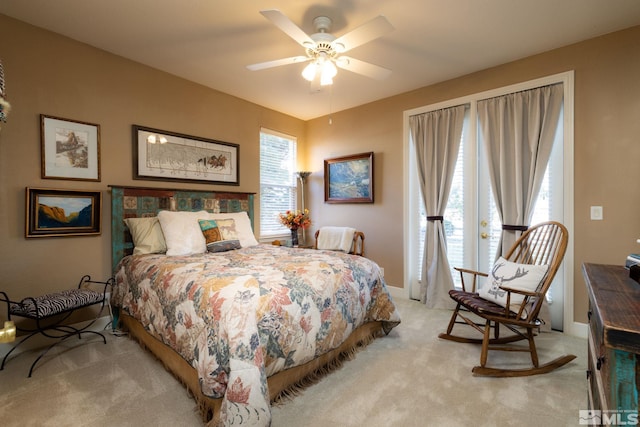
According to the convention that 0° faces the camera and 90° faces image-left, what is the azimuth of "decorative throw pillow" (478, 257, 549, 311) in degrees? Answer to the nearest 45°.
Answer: approximately 45°

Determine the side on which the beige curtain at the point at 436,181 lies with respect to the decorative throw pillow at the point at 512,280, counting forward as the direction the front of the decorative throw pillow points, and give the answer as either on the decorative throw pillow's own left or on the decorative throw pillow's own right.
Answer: on the decorative throw pillow's own right

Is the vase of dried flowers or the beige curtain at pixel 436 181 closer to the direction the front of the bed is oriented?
the beige curtain

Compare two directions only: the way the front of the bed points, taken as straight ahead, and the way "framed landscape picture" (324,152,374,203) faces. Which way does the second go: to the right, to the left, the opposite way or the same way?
to the right

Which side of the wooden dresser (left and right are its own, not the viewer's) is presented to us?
left
